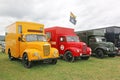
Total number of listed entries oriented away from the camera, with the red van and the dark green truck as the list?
0

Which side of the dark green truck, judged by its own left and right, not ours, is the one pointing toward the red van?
right

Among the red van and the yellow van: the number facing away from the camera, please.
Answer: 0

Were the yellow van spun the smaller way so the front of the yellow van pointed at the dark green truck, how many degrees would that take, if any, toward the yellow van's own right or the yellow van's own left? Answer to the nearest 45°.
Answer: approximately 90° to the yellow van's own left

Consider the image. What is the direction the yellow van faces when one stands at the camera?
facing the viewer and to the right of the viewer

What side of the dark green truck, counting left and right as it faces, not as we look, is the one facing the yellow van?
right

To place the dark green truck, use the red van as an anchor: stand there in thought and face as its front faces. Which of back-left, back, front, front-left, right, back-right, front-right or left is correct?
left
